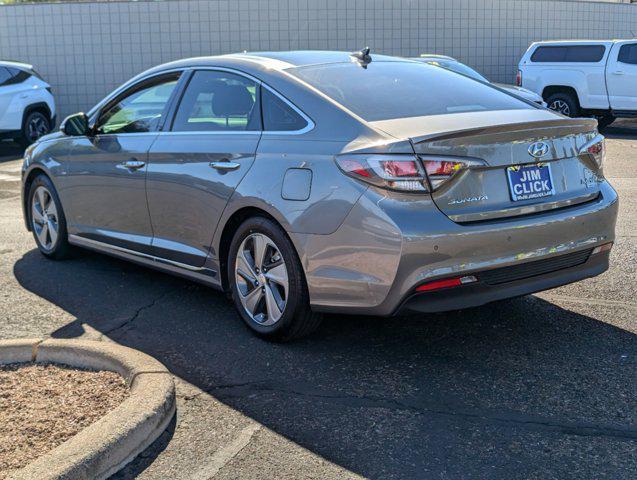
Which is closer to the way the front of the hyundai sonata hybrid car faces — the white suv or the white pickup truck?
the white suv

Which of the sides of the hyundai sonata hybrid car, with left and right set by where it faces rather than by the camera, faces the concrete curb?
left

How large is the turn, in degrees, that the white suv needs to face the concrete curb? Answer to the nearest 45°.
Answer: approximately 90° to its left

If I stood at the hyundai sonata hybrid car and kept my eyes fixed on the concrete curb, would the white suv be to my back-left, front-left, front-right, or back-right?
back-right

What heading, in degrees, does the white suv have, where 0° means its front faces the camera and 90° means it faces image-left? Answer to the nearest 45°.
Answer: approximately 90°

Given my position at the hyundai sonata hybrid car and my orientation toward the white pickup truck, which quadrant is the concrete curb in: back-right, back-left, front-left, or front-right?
back-right

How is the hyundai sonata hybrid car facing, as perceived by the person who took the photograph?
facing away from the viewer and to the left of the viewer

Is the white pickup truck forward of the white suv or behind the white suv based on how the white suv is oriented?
behind
